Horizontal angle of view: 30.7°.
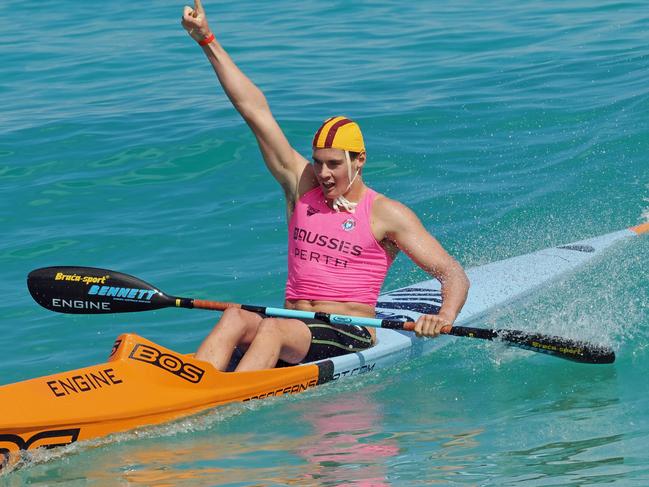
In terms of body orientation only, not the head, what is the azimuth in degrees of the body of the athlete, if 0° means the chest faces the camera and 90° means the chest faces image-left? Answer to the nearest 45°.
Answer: approximately 45°

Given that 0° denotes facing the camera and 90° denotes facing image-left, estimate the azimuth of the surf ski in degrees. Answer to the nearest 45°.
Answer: approximately 45°
